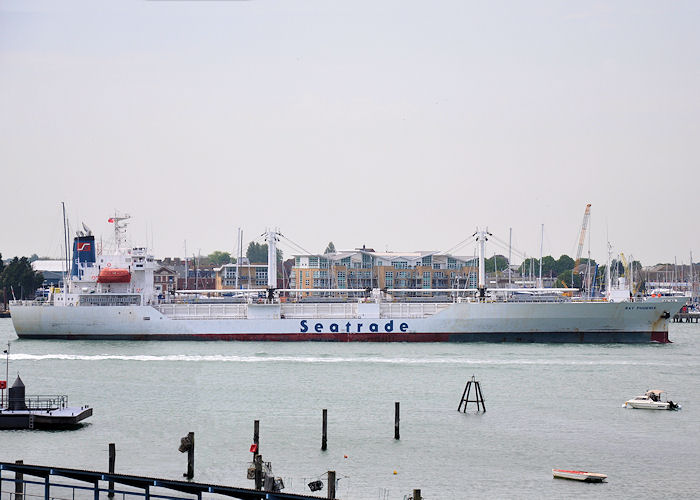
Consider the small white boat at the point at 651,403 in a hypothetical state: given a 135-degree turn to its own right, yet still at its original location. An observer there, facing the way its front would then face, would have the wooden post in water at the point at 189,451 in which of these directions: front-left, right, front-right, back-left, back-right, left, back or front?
back

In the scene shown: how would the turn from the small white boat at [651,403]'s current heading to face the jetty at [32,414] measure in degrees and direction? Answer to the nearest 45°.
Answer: approximately 45° to its left

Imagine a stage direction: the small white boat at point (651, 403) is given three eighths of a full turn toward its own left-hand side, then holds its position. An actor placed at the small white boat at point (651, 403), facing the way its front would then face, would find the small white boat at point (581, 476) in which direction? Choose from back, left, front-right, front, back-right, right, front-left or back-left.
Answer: front-right

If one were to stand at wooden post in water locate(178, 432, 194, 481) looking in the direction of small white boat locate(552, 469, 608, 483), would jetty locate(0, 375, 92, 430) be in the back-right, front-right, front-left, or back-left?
back-left

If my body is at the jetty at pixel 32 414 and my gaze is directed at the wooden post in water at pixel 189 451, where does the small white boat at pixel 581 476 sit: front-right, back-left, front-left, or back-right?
front-left

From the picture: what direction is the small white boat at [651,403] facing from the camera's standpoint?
to the viewer's left
